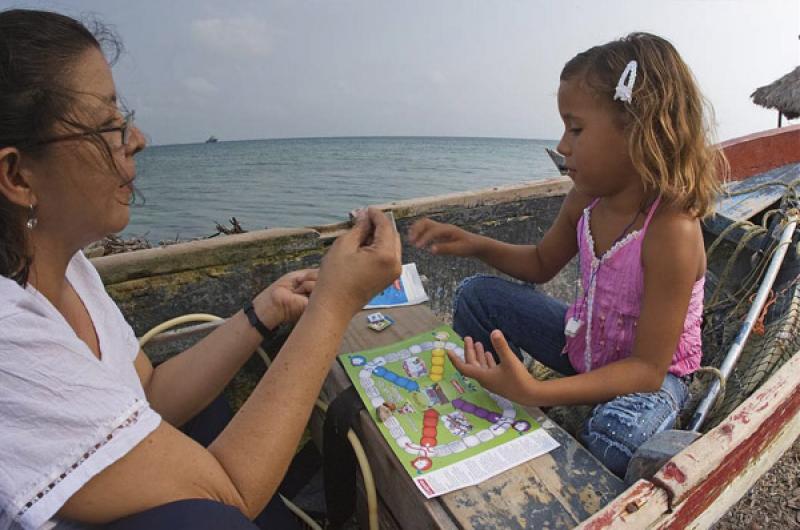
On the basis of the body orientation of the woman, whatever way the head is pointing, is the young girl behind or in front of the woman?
in front

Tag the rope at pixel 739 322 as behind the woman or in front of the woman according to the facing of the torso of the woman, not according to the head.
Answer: in front

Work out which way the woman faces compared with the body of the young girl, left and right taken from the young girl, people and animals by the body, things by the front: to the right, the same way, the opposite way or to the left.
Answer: the opposite way

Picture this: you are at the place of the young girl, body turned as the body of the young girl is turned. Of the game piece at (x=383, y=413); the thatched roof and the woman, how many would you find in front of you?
2

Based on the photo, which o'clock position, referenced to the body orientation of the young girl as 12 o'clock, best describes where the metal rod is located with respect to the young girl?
The metal rod is roughly at 6 o'clock from the young girl.

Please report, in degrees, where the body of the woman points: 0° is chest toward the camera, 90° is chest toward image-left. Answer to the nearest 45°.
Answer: approximately 270°

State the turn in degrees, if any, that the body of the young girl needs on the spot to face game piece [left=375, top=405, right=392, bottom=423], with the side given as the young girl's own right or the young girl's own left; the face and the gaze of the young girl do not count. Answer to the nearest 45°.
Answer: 0° — they already face it

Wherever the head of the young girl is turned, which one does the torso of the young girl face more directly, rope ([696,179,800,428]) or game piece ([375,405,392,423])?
the game piece

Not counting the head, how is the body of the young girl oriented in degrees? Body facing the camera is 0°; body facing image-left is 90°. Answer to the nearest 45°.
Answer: approximately 45°

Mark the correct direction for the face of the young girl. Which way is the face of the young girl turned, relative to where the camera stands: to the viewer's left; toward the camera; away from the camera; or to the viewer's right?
to the viewer's left

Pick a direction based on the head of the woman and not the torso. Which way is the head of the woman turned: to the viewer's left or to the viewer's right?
to the viewer's right

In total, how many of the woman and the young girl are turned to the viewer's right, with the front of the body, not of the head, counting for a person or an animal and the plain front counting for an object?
1

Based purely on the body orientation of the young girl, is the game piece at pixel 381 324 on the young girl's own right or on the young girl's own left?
on the young girl's own right
